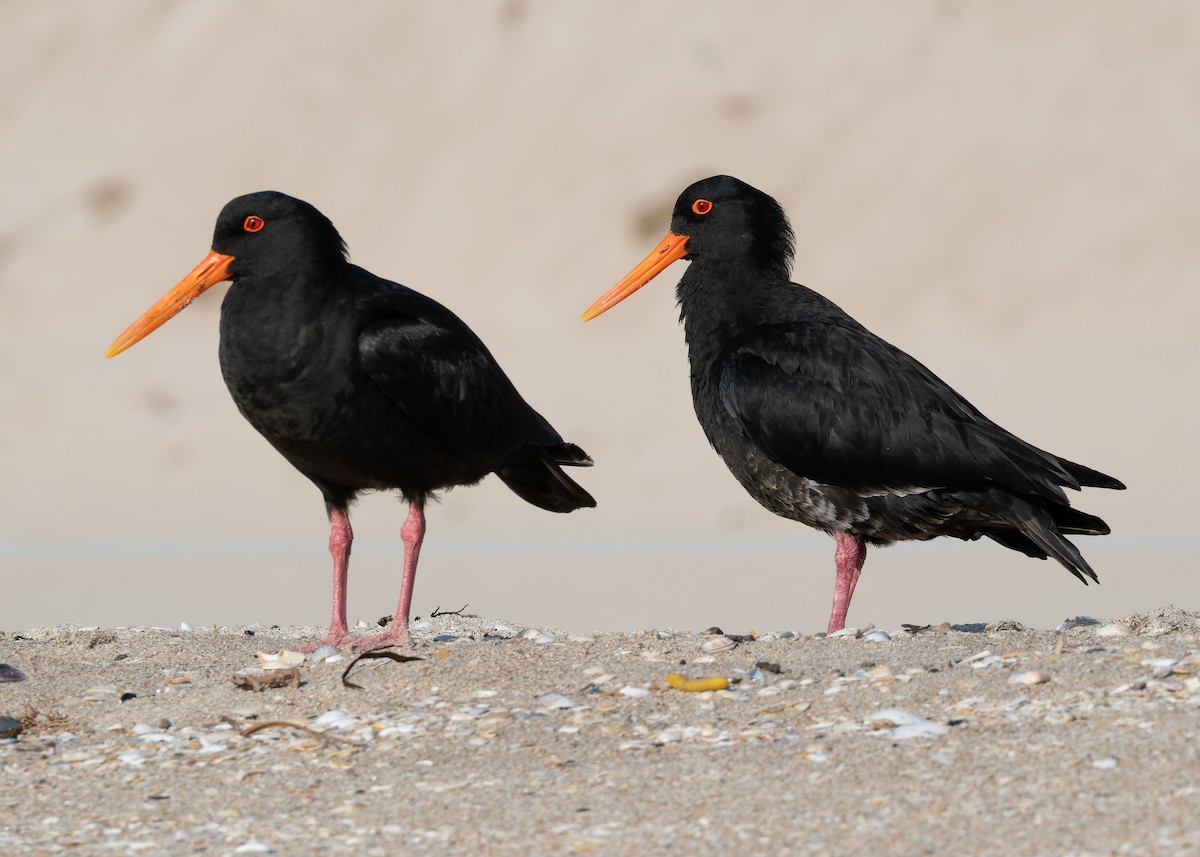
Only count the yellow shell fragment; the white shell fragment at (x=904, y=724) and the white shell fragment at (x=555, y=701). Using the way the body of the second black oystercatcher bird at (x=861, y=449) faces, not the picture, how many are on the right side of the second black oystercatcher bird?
0

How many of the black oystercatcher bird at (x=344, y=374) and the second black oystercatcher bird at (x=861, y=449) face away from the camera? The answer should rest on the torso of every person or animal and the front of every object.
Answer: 0

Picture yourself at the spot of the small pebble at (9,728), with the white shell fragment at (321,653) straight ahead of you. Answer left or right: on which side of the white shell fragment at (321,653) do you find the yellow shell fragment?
right

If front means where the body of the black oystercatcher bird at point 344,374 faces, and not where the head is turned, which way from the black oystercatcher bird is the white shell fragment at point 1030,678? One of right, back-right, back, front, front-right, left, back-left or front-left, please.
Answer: left

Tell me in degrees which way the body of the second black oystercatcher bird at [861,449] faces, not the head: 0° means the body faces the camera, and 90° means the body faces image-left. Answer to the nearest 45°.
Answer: approximately 90°

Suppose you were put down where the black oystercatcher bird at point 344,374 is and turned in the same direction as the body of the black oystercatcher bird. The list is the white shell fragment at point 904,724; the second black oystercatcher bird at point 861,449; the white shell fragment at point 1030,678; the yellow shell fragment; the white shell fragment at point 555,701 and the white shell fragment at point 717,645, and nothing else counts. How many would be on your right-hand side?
0

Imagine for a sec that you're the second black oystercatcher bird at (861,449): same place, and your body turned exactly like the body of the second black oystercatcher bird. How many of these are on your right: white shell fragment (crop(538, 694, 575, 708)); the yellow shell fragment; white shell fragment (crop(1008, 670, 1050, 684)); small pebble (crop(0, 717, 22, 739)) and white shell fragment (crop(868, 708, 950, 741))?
0

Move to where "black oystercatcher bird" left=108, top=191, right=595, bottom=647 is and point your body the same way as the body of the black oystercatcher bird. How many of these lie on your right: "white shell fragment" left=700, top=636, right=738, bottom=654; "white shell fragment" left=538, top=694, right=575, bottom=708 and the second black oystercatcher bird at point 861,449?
0

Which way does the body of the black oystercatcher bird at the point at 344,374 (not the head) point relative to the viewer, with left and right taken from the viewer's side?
facing the viewer and to the left of the viewer

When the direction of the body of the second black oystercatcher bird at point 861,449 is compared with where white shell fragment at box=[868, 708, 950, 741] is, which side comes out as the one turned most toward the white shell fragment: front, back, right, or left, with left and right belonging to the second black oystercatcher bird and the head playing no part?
left

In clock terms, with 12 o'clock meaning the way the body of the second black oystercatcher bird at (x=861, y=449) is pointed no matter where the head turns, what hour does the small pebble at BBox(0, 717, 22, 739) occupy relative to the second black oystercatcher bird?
The small pebble is roughly at 11 o'clock from the second black oystercatcher bird.

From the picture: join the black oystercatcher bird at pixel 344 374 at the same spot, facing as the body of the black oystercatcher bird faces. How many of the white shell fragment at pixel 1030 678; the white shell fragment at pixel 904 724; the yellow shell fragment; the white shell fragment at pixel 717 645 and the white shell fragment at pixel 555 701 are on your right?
0

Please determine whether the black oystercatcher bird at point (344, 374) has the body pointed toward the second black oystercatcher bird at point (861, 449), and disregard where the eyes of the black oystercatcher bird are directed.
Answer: no

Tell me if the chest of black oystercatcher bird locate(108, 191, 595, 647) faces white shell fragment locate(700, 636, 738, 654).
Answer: no

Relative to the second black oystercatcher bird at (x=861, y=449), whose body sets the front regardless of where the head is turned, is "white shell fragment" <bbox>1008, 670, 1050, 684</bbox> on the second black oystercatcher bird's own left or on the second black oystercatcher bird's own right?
on the second black oystercatcher bird's own left
